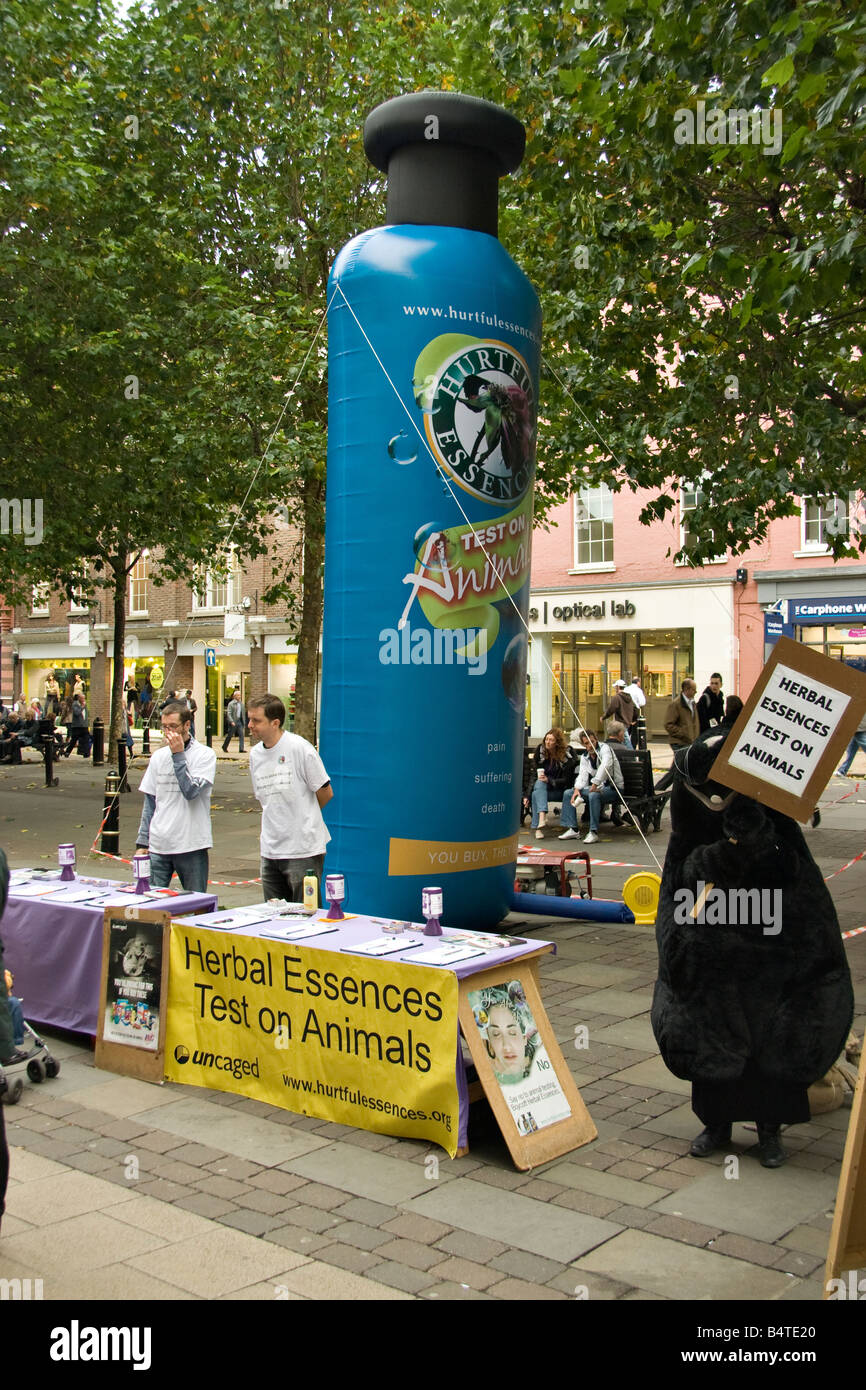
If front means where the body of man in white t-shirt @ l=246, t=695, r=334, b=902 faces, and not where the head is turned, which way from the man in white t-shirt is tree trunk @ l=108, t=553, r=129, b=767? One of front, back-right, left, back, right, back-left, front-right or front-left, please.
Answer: back-right

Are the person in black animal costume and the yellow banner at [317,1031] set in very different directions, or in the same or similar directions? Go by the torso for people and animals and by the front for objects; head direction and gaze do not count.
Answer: same or similar directions

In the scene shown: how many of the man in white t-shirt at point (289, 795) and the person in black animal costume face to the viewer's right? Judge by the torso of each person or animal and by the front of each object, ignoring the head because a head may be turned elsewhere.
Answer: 0

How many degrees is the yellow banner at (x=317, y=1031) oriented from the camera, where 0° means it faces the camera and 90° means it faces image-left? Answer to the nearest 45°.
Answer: approximately 45°

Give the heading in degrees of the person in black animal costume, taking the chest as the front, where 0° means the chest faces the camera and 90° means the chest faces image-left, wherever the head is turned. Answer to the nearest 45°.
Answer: approximately 45°

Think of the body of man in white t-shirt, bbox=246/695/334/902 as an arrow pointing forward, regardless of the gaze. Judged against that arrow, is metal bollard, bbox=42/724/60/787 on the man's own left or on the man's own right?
on the man's own right

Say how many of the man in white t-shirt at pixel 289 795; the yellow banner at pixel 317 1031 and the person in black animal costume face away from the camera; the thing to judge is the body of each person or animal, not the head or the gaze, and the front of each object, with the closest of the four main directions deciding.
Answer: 0

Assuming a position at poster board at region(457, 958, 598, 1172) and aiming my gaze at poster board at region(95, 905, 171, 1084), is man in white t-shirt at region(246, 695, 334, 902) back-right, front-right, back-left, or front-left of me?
front-right

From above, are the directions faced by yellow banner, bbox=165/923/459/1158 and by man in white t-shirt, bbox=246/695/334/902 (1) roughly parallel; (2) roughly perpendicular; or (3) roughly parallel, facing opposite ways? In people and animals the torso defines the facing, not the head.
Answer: roughly parallel

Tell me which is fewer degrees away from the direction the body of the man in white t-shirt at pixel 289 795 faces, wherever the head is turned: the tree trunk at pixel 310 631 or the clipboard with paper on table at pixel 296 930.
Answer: the clipboard with paper on table

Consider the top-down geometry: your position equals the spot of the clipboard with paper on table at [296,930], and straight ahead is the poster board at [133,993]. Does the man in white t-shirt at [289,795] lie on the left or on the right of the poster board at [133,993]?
right
